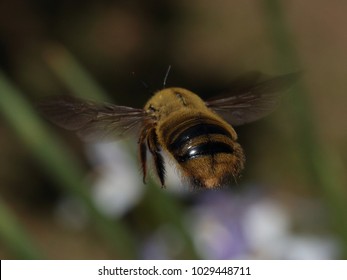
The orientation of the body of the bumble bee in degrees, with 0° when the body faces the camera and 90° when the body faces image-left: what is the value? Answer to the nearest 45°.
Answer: approximately 135°
